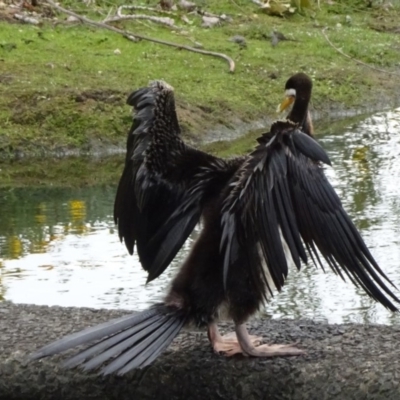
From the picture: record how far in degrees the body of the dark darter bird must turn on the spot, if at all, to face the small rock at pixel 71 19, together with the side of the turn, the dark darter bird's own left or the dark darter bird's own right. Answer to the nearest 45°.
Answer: approximately 45° to the dark darter bird's own left

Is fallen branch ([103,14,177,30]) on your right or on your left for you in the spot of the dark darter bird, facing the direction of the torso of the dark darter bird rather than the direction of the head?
on your left

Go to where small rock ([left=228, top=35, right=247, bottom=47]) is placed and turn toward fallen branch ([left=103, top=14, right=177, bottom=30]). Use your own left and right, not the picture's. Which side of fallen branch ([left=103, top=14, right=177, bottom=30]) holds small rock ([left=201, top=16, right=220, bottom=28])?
right

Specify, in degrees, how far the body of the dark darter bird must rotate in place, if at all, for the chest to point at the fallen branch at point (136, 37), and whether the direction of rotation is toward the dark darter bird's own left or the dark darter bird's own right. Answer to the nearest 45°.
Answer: approximately 45° to the dark darter bird's own left

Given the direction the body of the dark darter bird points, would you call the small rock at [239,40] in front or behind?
in front

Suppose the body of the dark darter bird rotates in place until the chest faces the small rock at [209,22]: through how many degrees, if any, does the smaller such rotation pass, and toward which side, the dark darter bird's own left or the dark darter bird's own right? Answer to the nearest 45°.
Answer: approximately 45° to the dark darter bird's own left

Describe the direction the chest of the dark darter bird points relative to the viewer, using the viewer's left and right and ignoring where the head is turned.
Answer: facing away from the viewer and to the right of the viewer
